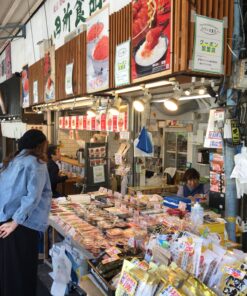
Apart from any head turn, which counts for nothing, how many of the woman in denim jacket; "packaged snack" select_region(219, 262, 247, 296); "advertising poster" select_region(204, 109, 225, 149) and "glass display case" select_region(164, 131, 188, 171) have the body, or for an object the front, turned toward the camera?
3

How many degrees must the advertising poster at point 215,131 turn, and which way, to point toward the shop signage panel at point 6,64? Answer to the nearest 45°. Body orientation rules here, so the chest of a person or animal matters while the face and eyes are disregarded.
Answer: approximately 135° to its right

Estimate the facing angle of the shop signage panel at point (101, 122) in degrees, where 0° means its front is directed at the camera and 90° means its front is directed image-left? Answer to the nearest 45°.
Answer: approximately 45°

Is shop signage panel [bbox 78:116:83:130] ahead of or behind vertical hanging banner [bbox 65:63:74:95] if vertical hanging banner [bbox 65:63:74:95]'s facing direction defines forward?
behind

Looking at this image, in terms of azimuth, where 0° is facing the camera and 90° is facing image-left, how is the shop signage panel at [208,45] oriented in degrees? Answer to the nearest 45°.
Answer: approximately 315°

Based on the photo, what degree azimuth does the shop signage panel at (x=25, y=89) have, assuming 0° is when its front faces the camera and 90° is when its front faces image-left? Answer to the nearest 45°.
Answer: approximately 45°
